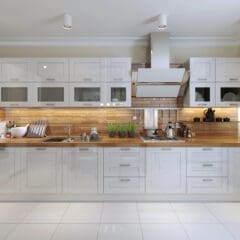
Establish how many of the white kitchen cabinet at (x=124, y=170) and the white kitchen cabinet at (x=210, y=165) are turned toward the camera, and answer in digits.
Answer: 2

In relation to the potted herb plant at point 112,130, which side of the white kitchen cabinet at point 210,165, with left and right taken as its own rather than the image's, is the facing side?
right

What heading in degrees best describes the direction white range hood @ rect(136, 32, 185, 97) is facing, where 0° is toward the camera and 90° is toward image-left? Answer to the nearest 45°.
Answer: approximately 0°

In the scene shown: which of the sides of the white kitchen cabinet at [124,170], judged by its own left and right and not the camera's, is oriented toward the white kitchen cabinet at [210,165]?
left

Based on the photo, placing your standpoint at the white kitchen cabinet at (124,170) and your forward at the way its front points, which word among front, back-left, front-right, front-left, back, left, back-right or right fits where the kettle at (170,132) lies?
back-left

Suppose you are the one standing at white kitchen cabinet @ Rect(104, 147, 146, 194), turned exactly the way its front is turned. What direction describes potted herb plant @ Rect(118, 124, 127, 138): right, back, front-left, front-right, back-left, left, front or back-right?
back

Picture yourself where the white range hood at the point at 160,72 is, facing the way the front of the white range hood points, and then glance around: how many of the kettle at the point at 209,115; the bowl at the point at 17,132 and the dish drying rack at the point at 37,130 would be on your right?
2
